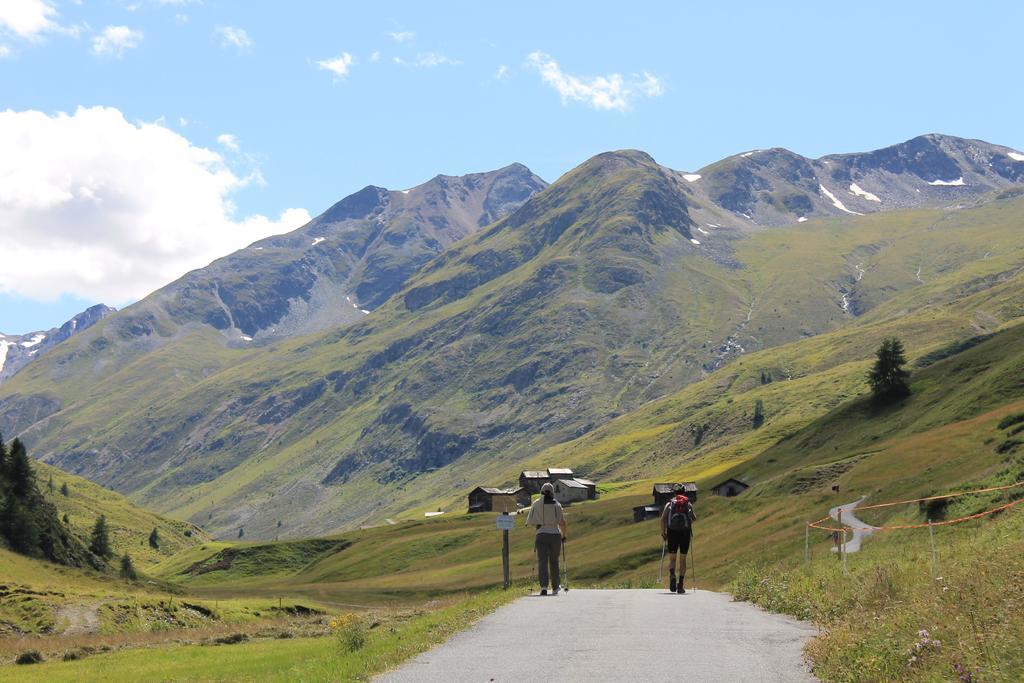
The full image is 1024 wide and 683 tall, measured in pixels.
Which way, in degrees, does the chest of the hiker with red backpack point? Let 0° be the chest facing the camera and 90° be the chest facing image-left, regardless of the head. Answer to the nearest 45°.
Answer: approximately 180°

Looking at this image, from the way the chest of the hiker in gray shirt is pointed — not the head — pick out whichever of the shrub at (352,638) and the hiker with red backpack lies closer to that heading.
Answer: the hiker with red backpack

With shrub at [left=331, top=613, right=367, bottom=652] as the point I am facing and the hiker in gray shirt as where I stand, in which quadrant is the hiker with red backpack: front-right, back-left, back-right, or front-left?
back-left

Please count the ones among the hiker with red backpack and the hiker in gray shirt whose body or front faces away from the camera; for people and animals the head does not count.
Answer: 2

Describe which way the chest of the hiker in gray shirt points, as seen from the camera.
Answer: away from the camera
